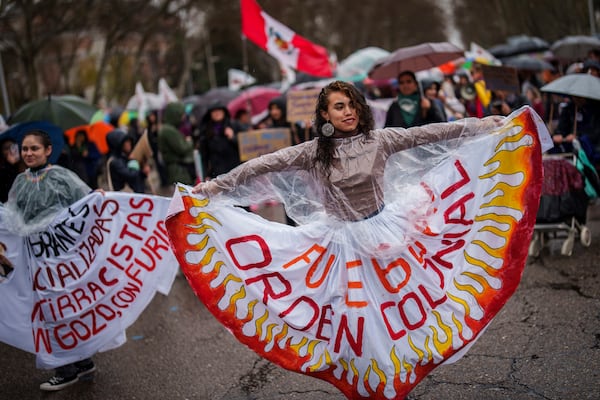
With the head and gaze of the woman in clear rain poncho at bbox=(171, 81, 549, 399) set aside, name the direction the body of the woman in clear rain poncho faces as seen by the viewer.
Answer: toward the camera

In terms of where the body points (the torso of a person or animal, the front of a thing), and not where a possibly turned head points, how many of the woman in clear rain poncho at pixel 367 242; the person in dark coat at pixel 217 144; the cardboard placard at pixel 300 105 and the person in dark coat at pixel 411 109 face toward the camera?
4

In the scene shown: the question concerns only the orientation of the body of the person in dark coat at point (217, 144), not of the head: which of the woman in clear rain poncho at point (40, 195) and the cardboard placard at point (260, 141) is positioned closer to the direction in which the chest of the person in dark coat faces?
the woman in clear rain poncho

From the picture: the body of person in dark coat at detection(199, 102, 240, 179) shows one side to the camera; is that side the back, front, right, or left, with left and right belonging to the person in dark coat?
front

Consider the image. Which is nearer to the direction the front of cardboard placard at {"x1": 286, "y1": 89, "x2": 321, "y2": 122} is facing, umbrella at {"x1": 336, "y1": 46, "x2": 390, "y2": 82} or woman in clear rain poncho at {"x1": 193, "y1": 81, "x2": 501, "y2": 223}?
the woman in clear rain poncho

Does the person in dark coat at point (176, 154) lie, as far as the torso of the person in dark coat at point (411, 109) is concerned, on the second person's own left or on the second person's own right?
on the second person's own right

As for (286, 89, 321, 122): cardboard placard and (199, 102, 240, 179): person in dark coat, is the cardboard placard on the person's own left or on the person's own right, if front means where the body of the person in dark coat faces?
on the person's own left

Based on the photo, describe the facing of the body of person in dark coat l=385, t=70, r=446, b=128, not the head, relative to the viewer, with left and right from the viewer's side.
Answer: facing the viewer

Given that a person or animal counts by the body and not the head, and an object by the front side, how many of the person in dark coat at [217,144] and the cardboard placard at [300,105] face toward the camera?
2

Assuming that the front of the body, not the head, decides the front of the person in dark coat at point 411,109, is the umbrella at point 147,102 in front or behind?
behind

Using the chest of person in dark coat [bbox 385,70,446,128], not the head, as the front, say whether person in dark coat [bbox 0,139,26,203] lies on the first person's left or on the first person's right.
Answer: on the first person's right

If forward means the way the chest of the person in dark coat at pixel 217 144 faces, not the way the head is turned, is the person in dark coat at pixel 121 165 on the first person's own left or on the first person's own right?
on the first person's own right

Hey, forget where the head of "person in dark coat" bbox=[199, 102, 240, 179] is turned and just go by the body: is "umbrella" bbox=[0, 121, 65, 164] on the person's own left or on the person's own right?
on the person's own right

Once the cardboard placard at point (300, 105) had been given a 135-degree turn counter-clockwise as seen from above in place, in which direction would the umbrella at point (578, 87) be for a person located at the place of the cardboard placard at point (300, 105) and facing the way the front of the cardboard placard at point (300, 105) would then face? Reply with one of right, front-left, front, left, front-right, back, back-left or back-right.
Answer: right

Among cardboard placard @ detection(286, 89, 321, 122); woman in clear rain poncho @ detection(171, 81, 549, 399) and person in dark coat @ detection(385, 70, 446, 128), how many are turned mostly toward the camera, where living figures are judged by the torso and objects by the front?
3

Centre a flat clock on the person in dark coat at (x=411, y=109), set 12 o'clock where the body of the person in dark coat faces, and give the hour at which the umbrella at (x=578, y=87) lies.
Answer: The umbrella is roughly at 8 o'clock from the person in dark coat.

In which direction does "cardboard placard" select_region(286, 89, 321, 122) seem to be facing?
toward the camera
